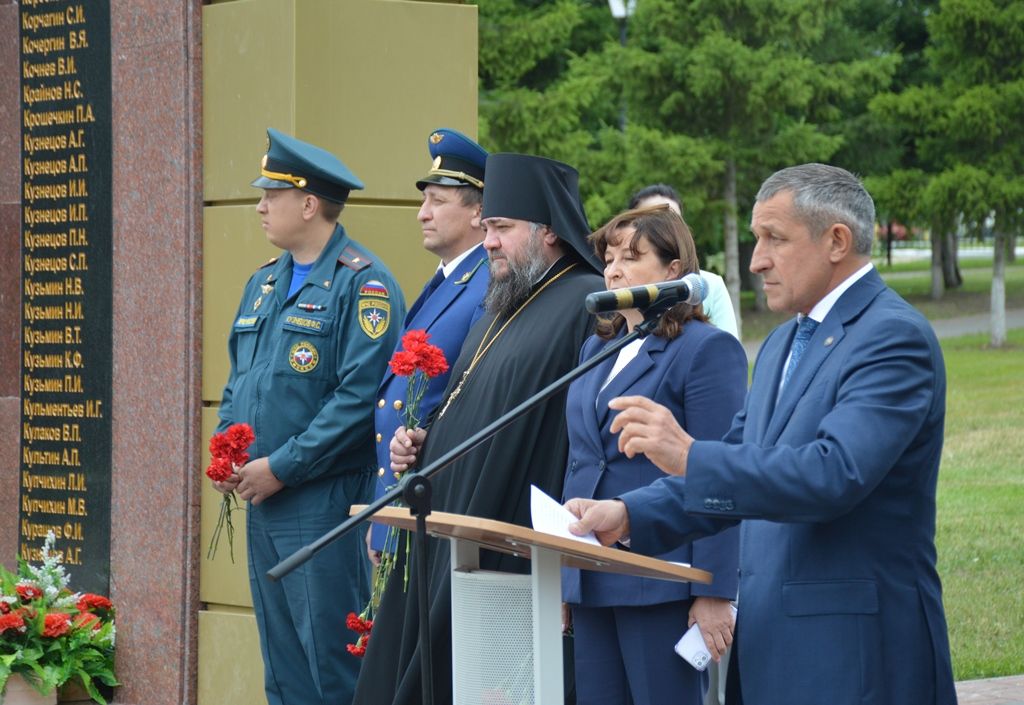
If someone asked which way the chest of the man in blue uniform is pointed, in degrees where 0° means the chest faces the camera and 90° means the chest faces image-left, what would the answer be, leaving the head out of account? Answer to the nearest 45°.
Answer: approximately 45°

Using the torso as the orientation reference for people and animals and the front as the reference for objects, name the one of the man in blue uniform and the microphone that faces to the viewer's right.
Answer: the microphone

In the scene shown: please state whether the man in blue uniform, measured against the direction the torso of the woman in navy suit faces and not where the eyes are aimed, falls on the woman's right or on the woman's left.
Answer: on the woman's right

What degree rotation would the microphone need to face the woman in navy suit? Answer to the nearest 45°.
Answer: approximately 90° to its left

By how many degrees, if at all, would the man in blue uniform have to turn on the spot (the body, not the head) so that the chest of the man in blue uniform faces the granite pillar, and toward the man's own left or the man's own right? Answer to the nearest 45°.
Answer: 0° — they already face it

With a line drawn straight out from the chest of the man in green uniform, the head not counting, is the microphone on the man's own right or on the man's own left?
on the man's own left

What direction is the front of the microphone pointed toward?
to the viewer's right
